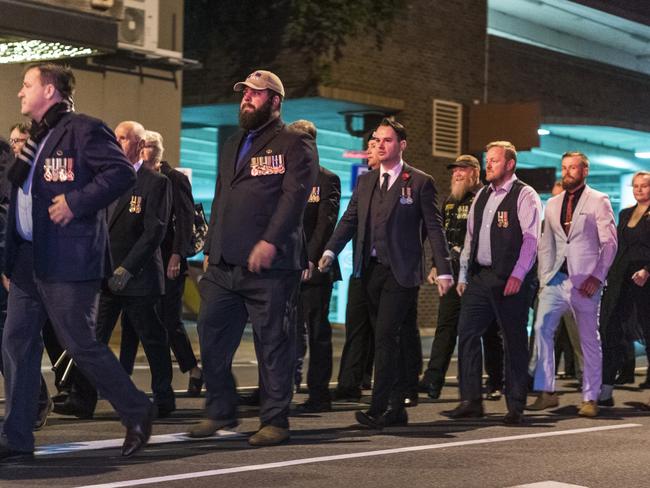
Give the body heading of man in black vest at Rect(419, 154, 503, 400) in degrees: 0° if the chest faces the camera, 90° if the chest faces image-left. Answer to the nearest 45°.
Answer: approximately 45°

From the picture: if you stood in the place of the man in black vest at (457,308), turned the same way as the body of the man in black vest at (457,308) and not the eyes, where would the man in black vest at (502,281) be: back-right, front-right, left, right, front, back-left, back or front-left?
front-left

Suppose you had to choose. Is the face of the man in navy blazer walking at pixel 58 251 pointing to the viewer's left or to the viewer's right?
to the viewer's left

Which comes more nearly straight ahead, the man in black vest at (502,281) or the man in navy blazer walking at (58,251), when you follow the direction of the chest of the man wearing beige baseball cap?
the man in navy blazer walking

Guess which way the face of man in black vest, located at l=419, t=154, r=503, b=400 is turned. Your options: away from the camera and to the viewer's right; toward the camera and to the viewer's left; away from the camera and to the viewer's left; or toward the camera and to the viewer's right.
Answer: toward the camera and to the viewer's left

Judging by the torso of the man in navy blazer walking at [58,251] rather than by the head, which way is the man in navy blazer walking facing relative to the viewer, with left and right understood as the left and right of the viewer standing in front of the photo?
facing to the left of the viewer

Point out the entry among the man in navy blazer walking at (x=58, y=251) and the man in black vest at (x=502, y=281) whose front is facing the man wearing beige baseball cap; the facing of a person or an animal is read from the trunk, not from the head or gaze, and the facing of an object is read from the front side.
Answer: the man in black vest

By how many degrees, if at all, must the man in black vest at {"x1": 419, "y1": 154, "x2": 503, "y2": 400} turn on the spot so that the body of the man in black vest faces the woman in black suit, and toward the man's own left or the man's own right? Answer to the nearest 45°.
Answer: approximately 135° to the man's own left

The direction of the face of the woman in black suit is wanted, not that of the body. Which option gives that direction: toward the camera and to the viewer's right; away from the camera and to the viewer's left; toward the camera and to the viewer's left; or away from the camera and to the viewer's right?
toward the camera and to the viewer's left

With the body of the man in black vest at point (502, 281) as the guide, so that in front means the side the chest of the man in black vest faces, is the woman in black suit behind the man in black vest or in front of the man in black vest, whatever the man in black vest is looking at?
behind

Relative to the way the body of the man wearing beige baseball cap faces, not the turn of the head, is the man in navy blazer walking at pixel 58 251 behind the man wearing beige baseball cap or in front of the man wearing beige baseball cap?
in front

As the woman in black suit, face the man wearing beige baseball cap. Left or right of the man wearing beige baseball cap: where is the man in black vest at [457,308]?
right
